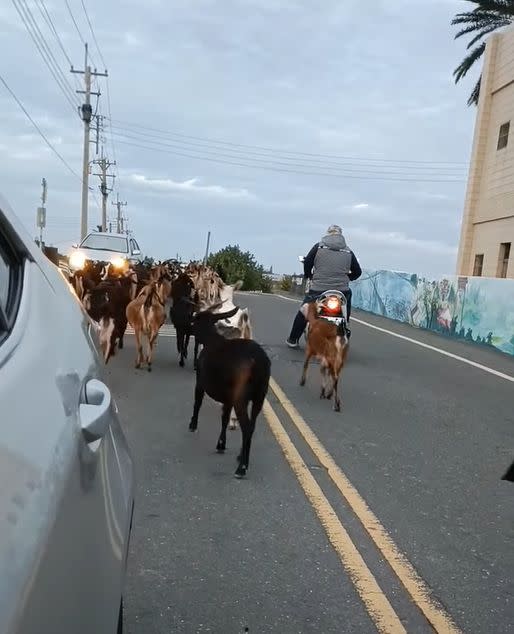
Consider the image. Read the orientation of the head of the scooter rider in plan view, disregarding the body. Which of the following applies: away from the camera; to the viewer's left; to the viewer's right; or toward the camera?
away from the camera

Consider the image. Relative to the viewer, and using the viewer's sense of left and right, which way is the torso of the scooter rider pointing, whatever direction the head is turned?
facing away from the viewer

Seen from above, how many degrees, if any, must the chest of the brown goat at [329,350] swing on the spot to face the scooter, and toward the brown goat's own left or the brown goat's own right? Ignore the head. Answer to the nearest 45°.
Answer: approximately 45° to the brown goat's own right

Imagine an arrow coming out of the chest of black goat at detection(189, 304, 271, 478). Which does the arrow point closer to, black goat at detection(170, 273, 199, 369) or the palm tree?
the black goat

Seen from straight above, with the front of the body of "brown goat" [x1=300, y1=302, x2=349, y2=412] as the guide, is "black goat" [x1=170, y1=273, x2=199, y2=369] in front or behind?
in front

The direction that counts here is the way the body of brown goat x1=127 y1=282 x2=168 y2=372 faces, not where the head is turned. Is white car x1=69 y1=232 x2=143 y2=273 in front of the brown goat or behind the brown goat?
in front

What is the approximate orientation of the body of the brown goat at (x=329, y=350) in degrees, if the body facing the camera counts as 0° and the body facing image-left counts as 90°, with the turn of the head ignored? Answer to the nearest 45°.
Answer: approximately 135°

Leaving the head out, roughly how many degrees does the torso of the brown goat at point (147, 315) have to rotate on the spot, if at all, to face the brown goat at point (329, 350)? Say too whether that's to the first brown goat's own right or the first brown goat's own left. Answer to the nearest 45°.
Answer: approximately 135° to the first brown goat's own right

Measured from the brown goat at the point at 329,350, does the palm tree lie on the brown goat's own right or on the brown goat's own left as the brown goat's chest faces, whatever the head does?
on the brown goat's own right

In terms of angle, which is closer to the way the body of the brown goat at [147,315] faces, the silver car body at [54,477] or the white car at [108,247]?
the white car

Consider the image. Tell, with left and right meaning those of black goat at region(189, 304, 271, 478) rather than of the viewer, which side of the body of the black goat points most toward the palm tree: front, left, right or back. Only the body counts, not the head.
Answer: right
